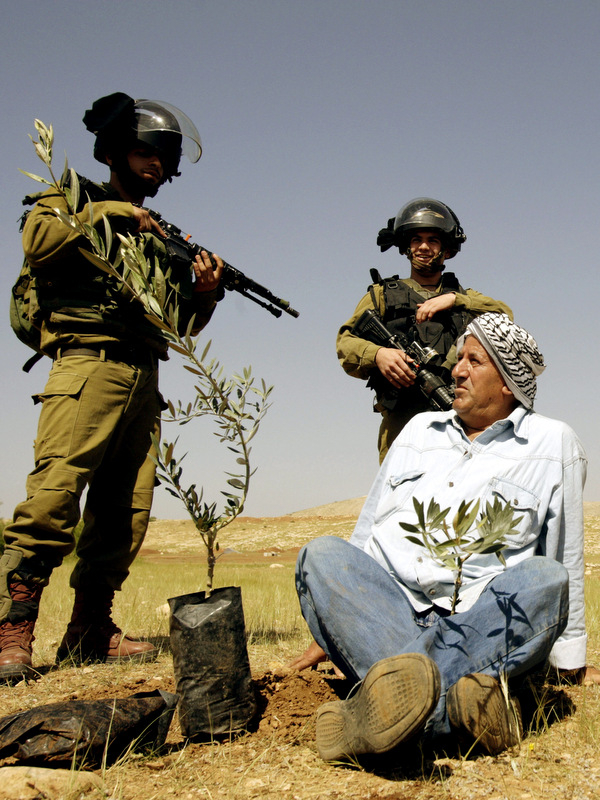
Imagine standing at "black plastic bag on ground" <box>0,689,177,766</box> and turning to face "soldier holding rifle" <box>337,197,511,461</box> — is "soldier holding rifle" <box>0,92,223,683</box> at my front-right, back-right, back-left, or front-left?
front-left

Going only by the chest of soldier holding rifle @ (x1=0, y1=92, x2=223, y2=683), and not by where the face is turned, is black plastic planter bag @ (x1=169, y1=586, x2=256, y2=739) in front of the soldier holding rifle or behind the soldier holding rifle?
in front

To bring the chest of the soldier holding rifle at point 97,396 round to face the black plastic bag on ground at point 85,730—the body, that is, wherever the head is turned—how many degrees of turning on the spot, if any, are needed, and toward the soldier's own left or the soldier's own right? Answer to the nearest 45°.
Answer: approximately 45° to the soldier's own right

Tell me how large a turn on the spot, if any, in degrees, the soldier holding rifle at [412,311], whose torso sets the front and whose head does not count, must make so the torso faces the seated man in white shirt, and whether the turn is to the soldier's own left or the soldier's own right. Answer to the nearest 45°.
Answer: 0° — they already face them

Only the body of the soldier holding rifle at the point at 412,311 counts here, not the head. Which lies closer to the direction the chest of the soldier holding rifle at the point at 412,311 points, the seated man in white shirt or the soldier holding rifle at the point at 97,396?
the seated man in white shirt

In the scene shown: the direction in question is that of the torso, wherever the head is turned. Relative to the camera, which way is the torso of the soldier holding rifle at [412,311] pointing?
toward the camera

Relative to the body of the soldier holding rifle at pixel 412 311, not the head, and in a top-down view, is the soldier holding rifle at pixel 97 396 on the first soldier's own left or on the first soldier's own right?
on the first soldier's own right

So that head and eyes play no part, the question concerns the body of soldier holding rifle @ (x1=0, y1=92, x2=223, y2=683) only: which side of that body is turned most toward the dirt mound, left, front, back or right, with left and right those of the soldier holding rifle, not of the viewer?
front

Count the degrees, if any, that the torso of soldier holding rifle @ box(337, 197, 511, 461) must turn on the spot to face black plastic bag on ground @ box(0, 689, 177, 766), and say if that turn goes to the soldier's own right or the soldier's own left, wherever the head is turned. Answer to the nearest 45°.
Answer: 0° — they already face it

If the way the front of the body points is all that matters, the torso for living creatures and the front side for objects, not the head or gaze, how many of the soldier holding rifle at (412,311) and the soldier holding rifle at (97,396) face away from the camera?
0

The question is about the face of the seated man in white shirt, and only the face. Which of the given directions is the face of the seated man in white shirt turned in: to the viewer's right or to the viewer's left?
to the viewer's left
